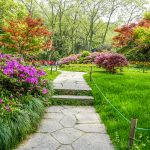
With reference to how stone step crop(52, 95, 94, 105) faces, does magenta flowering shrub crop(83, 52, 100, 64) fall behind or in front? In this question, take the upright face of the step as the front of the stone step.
behind

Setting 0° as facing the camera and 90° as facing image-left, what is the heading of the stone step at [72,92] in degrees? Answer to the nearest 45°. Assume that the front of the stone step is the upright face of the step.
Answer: approximately 0°

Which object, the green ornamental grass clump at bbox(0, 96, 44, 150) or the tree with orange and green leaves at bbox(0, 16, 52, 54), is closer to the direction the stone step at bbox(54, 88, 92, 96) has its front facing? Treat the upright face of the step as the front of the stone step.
the green ornamental grass clump

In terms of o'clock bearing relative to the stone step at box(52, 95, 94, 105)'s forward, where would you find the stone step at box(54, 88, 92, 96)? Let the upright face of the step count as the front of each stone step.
the stone step at box(54, 88, 92, 96) is roughly at 6 o'clock from the stone step at box(52, 95, 94, 105).

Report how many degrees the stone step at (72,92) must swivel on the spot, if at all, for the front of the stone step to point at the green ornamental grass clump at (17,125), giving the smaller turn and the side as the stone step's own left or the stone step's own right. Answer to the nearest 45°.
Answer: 0° — it already faces it

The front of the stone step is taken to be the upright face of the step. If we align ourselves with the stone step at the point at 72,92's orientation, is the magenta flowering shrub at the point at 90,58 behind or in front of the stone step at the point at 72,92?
behind

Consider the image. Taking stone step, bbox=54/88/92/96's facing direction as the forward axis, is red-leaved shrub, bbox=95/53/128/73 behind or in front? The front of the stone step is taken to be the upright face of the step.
behind

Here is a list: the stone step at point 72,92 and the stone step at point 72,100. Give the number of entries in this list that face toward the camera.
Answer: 2

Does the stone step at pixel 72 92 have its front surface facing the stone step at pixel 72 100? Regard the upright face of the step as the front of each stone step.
yes

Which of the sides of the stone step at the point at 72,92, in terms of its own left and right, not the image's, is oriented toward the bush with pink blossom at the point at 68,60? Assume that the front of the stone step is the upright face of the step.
back

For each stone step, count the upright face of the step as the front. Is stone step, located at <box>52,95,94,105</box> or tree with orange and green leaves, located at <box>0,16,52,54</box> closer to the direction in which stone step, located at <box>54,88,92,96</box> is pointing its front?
the stone step
